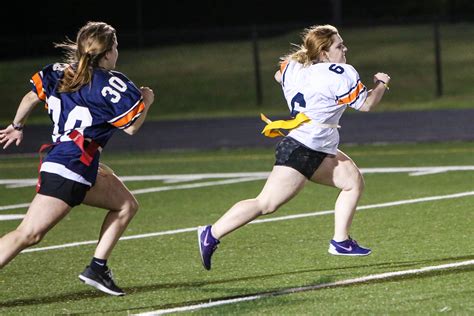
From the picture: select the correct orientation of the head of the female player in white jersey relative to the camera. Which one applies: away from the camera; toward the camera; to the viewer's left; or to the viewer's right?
to the viewer's right

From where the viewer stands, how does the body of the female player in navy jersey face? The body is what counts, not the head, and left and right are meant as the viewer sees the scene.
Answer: facing away from the viewer and to the right of the viewer

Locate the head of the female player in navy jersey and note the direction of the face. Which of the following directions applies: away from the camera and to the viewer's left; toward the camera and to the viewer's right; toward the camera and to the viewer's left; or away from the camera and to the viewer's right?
away from the camera and to the viewer's right

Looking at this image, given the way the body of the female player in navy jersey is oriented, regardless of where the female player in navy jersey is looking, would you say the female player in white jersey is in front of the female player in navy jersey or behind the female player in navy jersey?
in front
